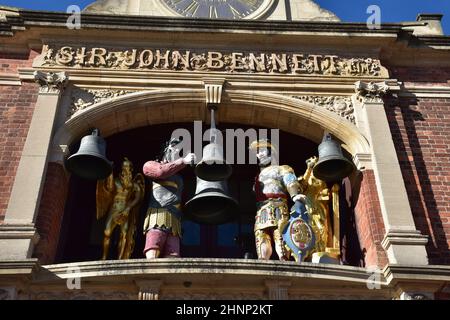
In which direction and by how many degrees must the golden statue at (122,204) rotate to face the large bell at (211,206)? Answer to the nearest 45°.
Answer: approximately 45° to its left

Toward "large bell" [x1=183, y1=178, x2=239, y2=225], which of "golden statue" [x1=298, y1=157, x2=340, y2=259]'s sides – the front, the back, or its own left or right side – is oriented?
right

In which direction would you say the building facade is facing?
toward the camera

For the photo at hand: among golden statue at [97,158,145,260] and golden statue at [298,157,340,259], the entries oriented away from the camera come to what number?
0

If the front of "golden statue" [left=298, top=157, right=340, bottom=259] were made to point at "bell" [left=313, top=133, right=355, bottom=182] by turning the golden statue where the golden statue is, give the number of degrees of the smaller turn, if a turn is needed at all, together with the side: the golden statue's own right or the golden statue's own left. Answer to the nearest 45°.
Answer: approximately 45° to the golden statue's own left

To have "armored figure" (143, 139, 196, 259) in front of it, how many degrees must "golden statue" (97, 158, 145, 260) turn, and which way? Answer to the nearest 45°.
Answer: approximately 45° to its left

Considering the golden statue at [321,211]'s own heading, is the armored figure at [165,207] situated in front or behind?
in front

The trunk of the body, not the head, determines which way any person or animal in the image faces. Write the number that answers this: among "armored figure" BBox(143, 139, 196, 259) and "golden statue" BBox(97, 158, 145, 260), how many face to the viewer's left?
0

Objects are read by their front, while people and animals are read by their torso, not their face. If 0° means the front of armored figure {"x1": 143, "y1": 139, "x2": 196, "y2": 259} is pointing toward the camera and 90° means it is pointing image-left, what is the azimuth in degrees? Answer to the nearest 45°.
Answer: approximately 315°

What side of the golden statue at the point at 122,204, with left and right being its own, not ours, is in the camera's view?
front

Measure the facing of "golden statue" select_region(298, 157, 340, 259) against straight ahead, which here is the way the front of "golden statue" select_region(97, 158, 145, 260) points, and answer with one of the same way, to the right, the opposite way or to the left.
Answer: to the right

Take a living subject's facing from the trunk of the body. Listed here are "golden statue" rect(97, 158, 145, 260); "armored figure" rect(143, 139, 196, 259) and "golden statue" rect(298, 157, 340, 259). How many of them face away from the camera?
0

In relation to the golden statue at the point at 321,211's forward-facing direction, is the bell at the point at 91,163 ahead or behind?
ahead

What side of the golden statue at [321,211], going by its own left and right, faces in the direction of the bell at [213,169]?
right
